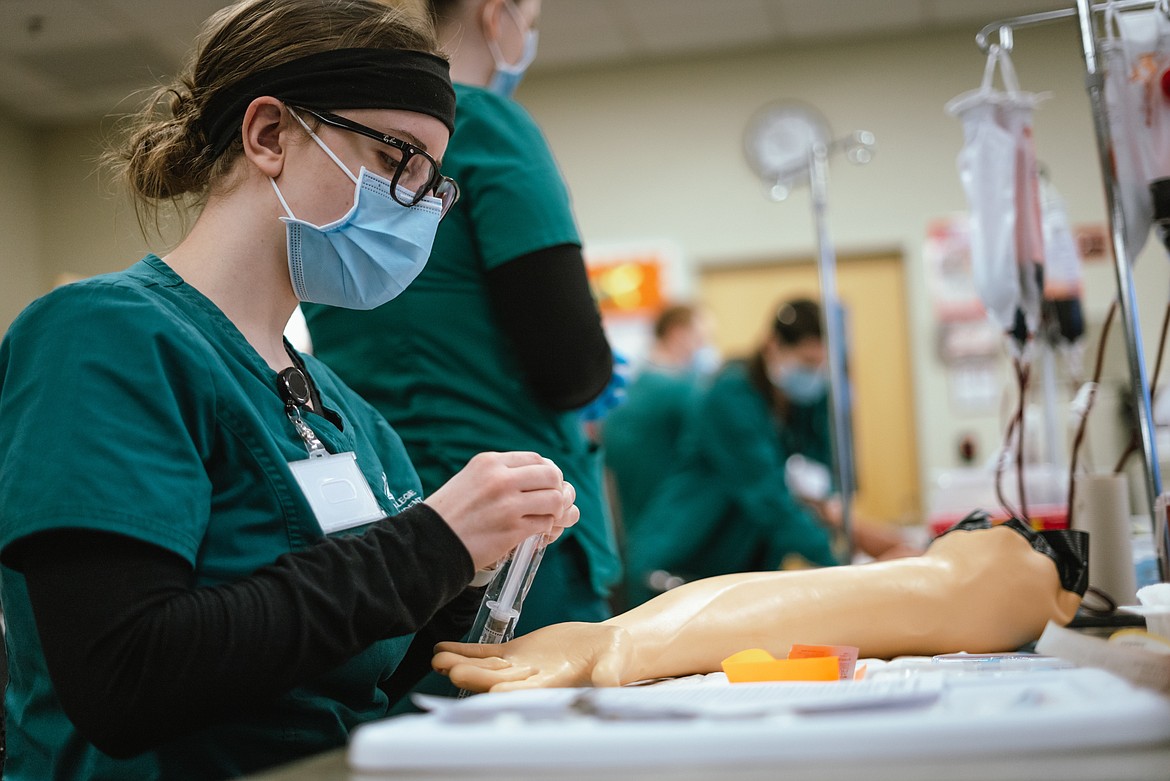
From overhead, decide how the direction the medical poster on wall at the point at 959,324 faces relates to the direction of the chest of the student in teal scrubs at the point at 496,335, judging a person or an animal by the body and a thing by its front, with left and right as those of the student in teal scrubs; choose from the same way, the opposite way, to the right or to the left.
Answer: the opposite way

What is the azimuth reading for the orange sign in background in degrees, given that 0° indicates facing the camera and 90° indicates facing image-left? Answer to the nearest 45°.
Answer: approximately 0°

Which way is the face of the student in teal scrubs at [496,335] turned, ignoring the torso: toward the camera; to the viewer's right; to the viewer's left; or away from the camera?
to the viewer's right

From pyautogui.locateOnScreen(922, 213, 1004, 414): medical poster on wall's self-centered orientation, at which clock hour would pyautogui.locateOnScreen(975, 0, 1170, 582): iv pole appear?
The iv pole is roughly at 12 o'clock from the medical poster on wall.

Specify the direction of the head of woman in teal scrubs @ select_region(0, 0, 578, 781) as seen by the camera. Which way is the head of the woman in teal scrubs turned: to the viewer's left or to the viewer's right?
to the viewer's right

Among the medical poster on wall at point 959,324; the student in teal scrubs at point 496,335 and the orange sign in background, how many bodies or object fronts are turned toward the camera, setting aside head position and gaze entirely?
2

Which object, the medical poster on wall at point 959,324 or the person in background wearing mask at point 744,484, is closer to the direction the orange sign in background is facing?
the person in background wearing mask

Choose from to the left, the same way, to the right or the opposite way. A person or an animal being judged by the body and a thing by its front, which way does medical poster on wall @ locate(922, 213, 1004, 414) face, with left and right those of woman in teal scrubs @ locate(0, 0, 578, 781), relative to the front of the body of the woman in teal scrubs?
to the right

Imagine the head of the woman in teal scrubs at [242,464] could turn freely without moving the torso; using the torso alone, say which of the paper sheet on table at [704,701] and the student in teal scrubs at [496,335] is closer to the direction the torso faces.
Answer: the paper sheet on table

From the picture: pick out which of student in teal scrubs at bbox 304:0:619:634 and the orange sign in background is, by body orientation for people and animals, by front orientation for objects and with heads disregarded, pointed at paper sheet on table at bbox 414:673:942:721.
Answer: the orange sign in background

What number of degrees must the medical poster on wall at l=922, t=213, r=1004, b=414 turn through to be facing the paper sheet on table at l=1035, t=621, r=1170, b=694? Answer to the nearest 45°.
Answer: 0° — it already faces it

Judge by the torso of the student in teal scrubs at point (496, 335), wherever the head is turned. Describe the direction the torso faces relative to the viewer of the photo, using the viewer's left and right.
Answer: facing away from the viewer and to the right of the viewer

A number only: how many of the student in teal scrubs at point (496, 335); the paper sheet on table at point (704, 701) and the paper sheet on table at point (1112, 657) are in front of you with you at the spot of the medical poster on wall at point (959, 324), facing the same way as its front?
3

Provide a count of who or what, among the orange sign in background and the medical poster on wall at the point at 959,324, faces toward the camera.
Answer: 2
